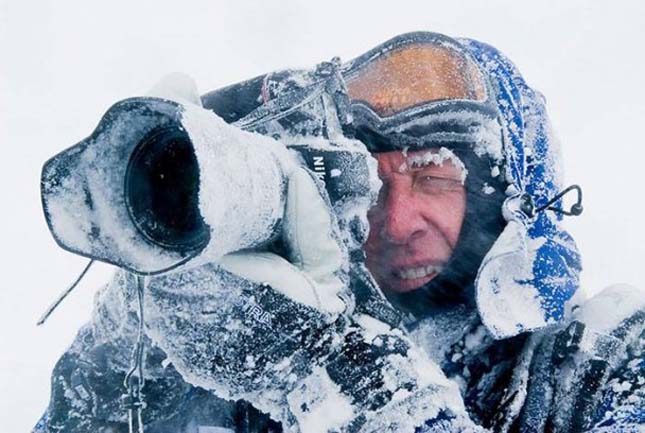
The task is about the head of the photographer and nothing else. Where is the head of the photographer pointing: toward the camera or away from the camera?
toward the camera

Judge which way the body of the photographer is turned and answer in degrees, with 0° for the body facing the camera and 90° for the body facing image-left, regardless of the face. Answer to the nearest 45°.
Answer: approximately 45°
